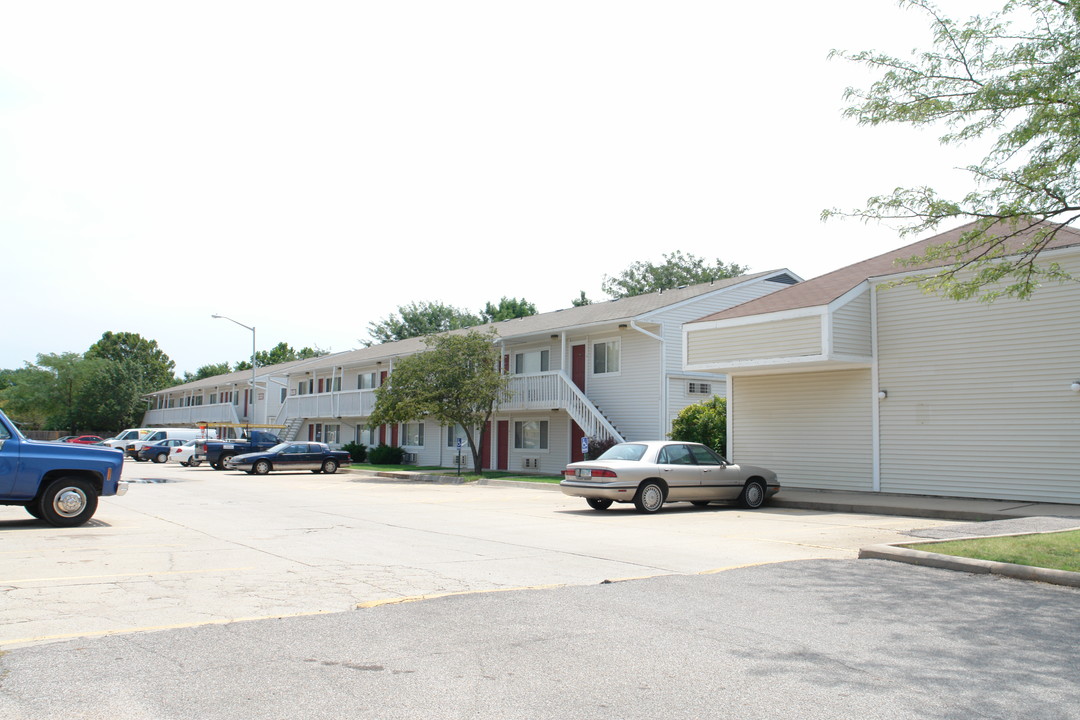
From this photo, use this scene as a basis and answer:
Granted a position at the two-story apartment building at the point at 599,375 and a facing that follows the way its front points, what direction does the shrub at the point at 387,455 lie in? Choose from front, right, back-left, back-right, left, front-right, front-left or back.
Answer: right

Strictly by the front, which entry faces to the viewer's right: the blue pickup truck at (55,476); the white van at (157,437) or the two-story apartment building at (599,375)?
the blue pickup truck

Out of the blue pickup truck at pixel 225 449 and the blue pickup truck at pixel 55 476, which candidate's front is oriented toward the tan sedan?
the blue pickup truck at pixel 55 476

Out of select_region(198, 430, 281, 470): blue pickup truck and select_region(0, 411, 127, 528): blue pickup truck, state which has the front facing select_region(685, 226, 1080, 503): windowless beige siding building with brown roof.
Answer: select_region(0, 411, 127, 528): blue pickup truck

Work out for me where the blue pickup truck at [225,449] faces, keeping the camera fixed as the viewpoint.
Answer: facing away from the viewer and to the right of the viewer

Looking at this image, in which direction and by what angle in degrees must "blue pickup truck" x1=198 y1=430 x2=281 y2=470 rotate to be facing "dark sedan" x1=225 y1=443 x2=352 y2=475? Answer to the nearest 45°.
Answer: approximately 90° to its right

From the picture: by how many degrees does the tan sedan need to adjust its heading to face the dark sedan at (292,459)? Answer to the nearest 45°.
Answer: approximately 90° to its left

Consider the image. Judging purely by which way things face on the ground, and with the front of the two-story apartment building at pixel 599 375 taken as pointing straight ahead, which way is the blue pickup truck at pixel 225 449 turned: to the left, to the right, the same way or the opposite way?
the opposite way

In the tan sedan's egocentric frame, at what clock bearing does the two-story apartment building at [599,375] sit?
The two-story apartment building is roughly at 10 o'clock from the tan sedan.

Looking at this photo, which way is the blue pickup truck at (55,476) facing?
to the viewer's right

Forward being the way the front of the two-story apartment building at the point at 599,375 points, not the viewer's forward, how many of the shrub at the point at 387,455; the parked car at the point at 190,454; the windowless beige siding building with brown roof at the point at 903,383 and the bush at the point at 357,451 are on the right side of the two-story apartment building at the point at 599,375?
3

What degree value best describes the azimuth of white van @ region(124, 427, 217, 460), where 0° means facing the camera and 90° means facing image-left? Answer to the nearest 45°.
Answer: approximately 45°

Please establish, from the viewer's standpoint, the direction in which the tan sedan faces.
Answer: facing away from the viewer and to the right of the viewer

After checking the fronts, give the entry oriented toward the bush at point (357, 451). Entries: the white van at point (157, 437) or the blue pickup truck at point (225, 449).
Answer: the blue pickup truck
